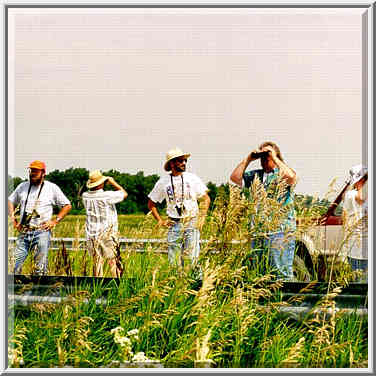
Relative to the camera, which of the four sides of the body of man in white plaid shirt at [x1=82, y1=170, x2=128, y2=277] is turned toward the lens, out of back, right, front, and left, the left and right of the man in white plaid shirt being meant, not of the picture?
back

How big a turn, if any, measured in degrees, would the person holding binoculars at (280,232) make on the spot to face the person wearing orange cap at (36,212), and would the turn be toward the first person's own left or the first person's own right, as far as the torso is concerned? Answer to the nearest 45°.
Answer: approximately 45° to the first person's own right

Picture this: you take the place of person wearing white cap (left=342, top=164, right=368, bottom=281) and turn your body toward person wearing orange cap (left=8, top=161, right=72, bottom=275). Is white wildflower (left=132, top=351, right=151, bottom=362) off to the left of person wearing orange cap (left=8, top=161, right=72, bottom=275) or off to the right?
left
